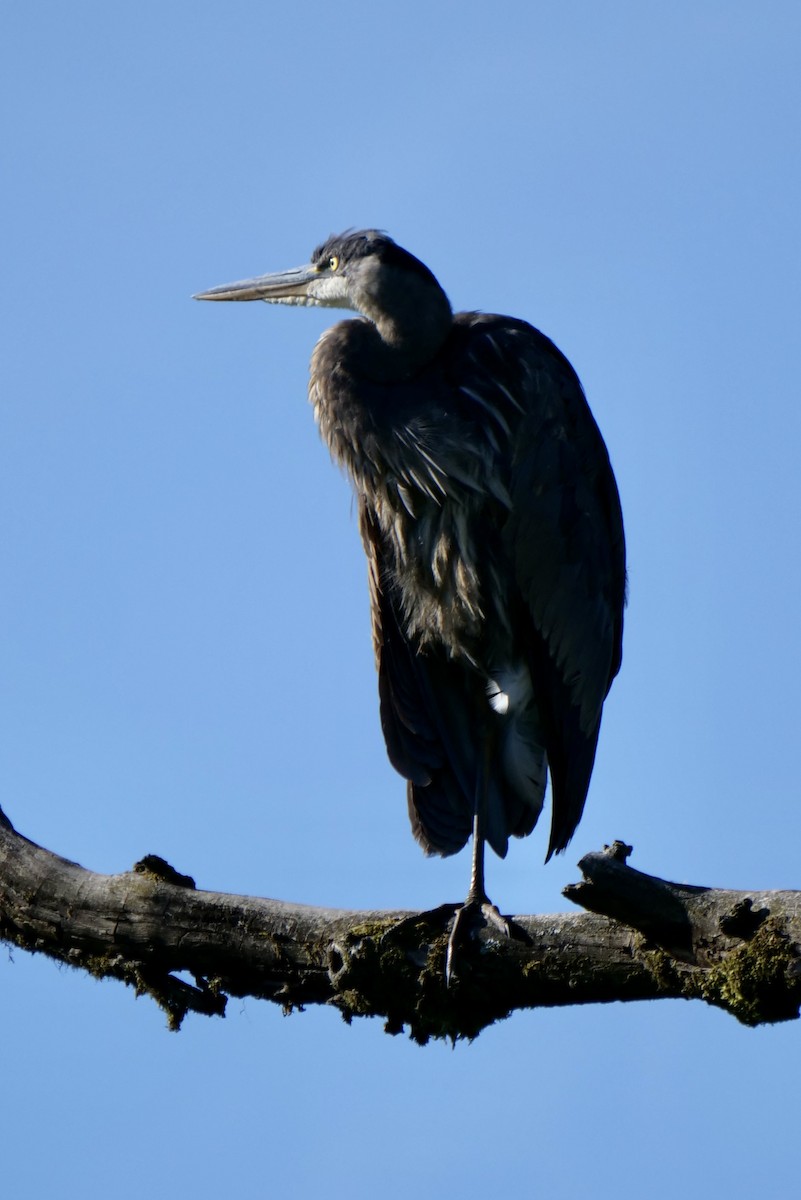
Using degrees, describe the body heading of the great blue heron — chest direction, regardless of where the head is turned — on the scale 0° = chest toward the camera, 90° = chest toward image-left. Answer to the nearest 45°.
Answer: approximately 45°
